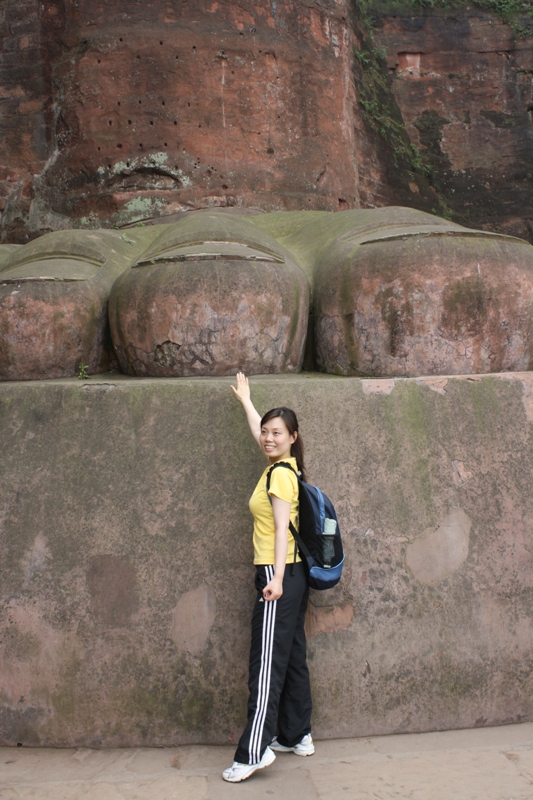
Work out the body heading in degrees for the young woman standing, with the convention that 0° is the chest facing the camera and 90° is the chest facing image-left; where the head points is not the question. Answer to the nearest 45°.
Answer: approximately 90°

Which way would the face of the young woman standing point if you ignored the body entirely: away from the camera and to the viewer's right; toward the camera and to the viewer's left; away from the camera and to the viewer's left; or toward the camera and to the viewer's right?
toward the camera and to the viewer's left
